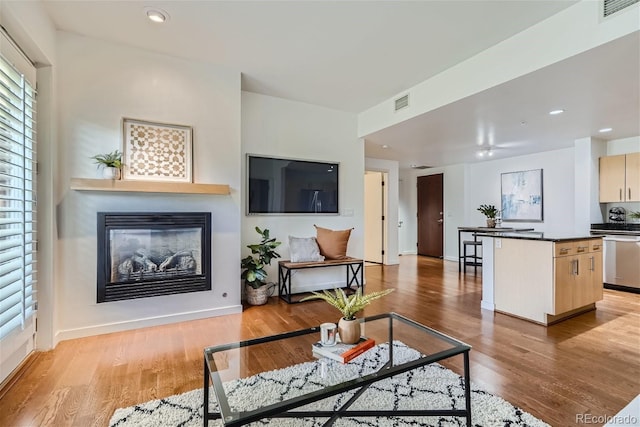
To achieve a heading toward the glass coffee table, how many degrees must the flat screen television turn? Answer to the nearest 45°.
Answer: approximately 45° to its right

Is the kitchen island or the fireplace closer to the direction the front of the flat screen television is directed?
the kitchen island

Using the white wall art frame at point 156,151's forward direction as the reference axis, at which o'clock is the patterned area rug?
The patterned area rug is roughly at 11 o'clock from the white wall art frame.

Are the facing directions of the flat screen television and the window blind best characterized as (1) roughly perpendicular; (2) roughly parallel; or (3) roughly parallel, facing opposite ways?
roughly perpendicular

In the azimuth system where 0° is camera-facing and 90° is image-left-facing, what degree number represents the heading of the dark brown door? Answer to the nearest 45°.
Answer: approximately 45°

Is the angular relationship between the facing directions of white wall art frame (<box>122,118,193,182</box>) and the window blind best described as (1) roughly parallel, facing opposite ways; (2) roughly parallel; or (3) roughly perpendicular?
roughly perpendicular

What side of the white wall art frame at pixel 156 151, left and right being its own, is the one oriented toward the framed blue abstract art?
left

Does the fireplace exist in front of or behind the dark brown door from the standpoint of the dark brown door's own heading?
in front

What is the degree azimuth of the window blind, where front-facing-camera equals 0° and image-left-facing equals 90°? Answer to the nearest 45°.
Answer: approximately 270°

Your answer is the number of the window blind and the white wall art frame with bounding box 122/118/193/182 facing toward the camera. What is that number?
1

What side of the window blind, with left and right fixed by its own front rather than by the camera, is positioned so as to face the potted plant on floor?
front

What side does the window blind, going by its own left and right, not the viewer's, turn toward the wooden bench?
front

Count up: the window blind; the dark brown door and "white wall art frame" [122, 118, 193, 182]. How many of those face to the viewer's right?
1

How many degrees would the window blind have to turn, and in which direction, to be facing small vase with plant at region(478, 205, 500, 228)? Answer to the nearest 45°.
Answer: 0° — it already faces it

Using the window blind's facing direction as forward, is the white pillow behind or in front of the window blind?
in front
